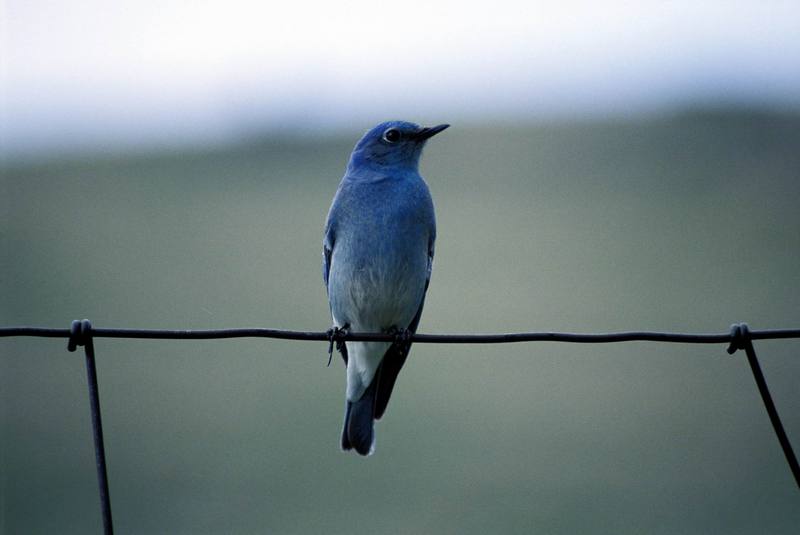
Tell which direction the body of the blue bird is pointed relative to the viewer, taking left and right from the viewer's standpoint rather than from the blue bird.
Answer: facing the viewer
